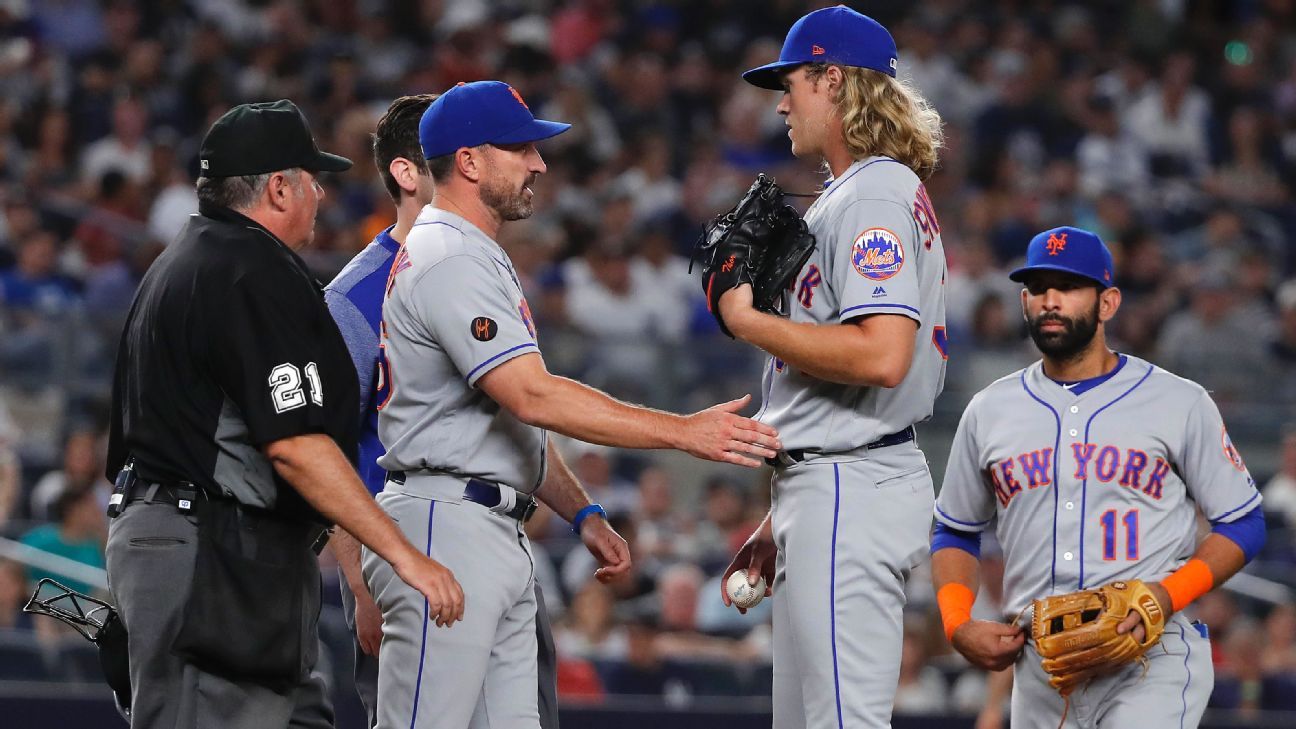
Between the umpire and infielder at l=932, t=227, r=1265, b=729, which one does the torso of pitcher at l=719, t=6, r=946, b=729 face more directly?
the umpire

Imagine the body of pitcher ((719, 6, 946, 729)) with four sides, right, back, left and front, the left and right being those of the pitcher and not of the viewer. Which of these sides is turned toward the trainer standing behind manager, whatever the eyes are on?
front

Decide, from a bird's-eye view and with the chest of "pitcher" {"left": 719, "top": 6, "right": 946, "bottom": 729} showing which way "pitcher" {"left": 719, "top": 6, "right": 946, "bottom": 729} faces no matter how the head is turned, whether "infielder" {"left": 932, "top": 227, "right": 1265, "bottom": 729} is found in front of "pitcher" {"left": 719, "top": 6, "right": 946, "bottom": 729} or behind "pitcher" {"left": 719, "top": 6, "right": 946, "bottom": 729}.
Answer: behind

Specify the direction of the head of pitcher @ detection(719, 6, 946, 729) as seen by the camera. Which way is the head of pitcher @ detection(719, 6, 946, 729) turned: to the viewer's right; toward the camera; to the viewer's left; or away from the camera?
to the viewer's left

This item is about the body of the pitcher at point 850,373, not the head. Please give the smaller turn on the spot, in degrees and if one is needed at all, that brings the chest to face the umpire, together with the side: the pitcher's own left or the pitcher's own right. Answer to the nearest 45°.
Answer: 0° — they already face them

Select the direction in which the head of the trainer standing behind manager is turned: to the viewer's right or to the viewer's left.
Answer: to the viewer's right

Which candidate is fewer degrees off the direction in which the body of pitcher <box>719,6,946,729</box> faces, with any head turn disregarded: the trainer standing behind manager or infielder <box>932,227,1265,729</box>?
the trainer standing behind manager

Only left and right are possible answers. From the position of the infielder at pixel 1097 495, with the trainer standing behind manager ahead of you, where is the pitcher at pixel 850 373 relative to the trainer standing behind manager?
left

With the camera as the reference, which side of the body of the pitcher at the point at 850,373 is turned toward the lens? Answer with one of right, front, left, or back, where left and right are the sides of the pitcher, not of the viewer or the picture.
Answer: left
